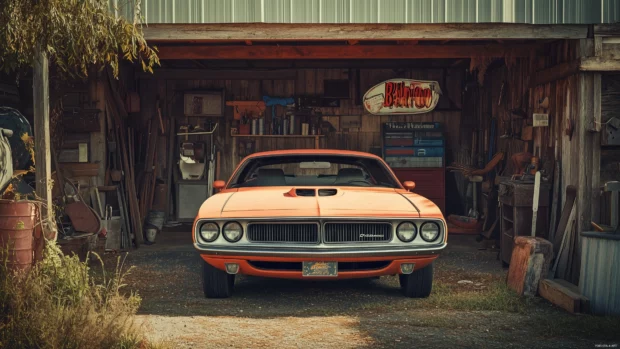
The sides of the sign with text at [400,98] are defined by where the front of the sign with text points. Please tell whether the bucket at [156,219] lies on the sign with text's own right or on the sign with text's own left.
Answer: on the sign with text's own right

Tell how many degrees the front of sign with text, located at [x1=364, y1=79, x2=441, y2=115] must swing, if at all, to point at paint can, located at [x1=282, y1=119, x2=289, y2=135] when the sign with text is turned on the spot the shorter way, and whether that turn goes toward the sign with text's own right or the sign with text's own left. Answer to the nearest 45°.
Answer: approximately 90° to the sign with text's own right

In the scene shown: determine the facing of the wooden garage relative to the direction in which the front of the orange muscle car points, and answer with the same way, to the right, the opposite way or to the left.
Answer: the same way

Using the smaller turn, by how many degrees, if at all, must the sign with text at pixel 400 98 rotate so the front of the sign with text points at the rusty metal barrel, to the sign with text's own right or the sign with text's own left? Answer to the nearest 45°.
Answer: approximately 45° to the sign with text's own right

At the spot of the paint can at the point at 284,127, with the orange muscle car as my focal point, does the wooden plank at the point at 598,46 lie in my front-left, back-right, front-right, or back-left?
front-left

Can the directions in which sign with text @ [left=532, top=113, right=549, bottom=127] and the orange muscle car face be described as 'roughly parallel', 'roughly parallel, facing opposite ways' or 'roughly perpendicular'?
roughly parallel

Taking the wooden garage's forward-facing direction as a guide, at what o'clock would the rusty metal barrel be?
The rusty metal barrel is roughly at 1 o'clock from the wooden garage.

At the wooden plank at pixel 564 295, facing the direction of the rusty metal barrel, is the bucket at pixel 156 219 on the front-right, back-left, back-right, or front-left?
front-right

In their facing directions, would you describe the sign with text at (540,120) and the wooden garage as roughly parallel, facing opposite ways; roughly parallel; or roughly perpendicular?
roughly parallel

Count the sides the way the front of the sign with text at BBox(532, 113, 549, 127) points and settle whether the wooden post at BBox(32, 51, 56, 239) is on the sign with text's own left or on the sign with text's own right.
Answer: on the sign with text's own right

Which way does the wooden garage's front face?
toward the camera

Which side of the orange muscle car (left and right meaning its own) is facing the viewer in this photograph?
front

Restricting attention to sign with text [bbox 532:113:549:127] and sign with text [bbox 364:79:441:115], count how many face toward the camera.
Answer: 2

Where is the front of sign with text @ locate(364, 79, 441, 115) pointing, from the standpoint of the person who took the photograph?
facing the viewer
